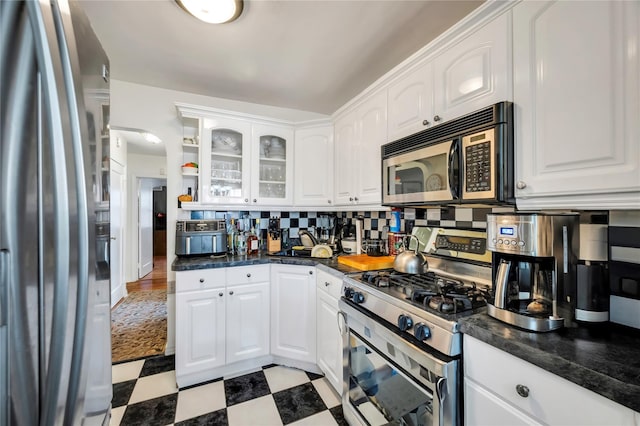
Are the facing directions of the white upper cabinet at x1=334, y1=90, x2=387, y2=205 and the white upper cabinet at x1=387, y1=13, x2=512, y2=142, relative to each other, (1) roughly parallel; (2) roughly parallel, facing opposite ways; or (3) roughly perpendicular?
roughly parallel

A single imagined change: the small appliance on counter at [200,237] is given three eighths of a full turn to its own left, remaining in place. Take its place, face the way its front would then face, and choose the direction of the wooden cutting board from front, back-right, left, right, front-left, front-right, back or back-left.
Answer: right

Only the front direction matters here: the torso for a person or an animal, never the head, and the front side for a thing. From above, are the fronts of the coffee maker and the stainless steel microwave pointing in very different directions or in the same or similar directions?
same or similar directions

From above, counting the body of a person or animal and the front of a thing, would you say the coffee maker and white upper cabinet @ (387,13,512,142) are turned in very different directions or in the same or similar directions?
same or similar directions

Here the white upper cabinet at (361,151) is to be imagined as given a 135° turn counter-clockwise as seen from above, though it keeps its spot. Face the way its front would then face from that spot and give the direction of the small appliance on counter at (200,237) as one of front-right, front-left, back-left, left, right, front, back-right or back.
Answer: back

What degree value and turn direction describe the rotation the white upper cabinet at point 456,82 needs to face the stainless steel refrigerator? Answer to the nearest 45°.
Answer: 0° — it already faces it

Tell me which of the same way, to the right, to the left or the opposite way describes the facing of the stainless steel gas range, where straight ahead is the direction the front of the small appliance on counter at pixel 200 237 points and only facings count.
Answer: to the right

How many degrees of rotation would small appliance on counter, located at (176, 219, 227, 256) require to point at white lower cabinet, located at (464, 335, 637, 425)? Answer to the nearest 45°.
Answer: approximately 45° to its left

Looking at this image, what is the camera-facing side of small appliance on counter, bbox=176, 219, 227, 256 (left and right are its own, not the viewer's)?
front

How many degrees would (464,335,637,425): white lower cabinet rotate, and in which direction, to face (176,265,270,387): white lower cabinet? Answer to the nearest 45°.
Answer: approximately 45° to its right

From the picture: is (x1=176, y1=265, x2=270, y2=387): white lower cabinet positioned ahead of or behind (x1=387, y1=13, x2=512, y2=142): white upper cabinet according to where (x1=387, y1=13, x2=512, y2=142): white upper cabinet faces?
ahead

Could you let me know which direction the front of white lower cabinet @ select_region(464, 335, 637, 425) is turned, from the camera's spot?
facing the viewer and to the left of the viewer
